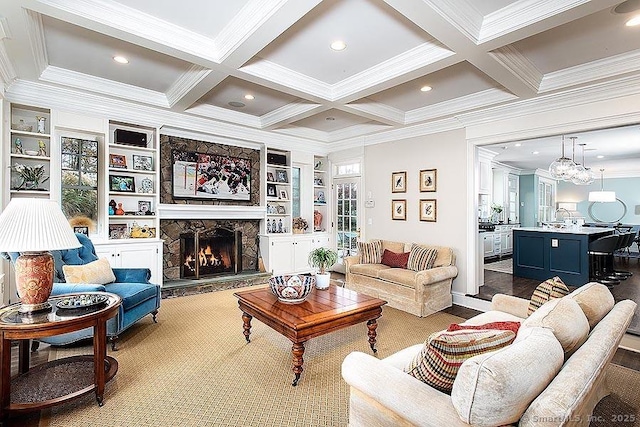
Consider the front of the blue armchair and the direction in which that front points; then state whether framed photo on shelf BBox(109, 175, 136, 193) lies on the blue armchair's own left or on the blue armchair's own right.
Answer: on the blue armchair's own left

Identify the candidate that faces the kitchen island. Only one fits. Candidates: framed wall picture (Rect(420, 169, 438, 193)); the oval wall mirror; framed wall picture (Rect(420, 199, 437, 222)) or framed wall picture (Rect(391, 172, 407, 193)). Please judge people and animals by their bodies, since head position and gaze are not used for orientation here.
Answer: the oval wall mirror

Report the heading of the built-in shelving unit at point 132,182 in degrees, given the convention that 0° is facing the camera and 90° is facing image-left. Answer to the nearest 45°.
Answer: approximately 0°

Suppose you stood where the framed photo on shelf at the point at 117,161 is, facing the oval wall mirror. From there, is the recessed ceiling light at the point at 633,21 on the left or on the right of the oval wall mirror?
right

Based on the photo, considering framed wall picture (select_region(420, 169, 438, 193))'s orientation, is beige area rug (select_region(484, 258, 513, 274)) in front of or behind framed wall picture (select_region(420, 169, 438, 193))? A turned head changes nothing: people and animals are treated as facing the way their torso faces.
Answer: behind

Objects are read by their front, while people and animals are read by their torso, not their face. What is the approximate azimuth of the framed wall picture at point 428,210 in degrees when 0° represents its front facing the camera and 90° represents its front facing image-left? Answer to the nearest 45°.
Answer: approximately 45°

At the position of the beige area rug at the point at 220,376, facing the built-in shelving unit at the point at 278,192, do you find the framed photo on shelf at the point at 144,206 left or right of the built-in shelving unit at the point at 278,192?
left
